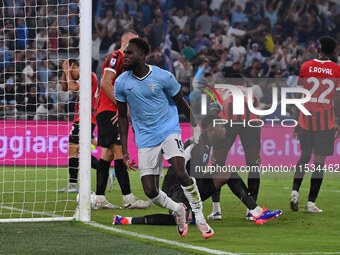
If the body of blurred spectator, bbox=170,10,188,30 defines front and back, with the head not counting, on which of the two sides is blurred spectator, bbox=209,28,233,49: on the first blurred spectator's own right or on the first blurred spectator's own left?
on the first blurred spectator's own left

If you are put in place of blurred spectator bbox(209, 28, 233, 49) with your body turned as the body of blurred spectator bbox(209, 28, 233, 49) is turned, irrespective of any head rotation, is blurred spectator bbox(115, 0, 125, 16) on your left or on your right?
on your right

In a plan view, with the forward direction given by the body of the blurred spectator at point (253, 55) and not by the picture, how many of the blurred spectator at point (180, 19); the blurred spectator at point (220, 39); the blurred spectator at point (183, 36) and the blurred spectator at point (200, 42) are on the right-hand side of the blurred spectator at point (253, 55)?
4

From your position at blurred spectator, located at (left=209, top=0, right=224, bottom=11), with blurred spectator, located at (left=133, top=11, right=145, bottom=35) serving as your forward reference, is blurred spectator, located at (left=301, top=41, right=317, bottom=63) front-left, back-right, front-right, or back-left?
back-left

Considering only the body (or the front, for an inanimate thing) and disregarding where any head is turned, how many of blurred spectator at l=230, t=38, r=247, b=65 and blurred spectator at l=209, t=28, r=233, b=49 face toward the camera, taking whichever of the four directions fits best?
2

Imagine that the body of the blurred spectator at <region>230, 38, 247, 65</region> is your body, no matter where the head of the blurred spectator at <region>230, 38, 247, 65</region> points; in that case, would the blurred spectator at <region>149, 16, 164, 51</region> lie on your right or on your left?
on your right

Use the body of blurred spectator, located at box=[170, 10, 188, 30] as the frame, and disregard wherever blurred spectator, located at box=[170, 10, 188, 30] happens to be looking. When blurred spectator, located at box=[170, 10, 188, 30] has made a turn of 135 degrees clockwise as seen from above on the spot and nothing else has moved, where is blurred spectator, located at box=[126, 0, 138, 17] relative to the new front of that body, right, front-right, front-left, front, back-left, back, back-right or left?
front-left

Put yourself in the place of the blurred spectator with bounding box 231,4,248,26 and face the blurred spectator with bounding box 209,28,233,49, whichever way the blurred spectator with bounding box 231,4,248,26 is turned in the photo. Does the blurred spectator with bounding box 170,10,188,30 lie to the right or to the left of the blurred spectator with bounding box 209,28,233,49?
right

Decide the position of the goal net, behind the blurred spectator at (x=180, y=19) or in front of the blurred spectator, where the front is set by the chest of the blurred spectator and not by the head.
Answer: in front

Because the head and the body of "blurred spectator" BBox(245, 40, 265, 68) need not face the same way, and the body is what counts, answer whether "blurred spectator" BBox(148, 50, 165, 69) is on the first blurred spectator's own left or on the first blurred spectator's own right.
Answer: on the first blurred spectator's own right

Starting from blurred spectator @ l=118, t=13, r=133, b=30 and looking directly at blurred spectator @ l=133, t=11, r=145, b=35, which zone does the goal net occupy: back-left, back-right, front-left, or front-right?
back-right

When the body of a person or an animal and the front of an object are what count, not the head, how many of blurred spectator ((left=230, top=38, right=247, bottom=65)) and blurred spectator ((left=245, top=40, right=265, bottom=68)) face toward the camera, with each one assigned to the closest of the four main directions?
2

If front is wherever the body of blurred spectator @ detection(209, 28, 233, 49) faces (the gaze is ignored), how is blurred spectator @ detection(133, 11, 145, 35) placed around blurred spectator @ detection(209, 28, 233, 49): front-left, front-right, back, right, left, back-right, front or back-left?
right
